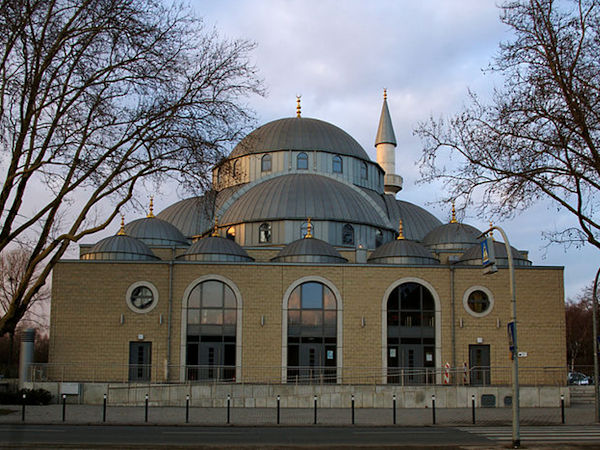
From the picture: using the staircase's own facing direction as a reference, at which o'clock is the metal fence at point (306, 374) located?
The metal fence is roughly at 2 o'clock from the staircase.

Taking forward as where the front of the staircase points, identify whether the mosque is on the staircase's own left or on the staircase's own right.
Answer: on the staircase's own right

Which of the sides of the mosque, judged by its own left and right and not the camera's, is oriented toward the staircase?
left

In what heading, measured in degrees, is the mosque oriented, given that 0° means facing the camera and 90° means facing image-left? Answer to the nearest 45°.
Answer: approximately 0°

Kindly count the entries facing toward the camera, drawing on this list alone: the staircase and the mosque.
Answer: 2
